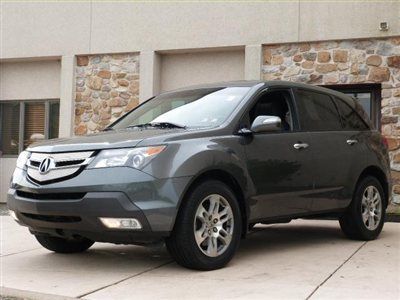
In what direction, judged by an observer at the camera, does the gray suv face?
facing the viewer and to the left of the viewer
